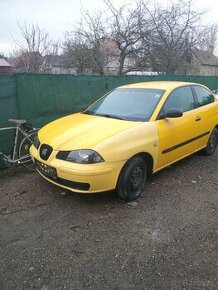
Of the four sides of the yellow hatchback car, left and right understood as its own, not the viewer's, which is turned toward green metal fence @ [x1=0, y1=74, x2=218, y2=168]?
right

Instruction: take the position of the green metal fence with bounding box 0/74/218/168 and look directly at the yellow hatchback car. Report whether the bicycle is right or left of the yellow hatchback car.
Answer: right

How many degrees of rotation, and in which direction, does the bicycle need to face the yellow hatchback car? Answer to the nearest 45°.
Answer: approximately 135° to its left

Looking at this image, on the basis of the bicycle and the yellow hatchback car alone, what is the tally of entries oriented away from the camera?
0

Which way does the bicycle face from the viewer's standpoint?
to the viewer's left

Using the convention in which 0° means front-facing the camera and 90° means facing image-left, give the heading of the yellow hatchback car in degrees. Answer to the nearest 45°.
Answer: approximately 45°
